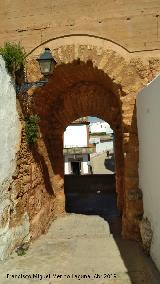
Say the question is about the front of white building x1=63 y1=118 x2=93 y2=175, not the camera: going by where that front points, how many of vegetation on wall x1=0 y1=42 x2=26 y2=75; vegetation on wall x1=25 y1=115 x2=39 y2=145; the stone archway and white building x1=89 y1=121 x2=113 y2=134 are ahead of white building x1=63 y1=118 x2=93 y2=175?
3

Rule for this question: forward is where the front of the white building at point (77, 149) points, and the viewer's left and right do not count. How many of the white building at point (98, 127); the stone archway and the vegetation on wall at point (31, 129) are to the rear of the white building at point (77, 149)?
1

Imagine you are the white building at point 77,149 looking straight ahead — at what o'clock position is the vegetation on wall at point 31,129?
The vegetation on wall is roughly at 12 o'clock from the white building.

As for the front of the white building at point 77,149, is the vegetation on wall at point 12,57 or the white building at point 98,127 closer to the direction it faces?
the vegetation on wall

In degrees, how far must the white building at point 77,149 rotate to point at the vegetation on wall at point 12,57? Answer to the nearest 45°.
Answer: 0° — it already faces it

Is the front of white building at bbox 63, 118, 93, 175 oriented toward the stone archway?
yes

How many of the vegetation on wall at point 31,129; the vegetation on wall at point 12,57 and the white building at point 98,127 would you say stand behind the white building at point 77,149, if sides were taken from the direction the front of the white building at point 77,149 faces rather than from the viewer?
1

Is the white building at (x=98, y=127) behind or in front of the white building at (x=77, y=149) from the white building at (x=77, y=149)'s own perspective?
behind

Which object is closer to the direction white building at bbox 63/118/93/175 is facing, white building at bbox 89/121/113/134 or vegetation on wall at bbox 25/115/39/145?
the vegetation on wall

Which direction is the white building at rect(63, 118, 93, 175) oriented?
toward the camera
